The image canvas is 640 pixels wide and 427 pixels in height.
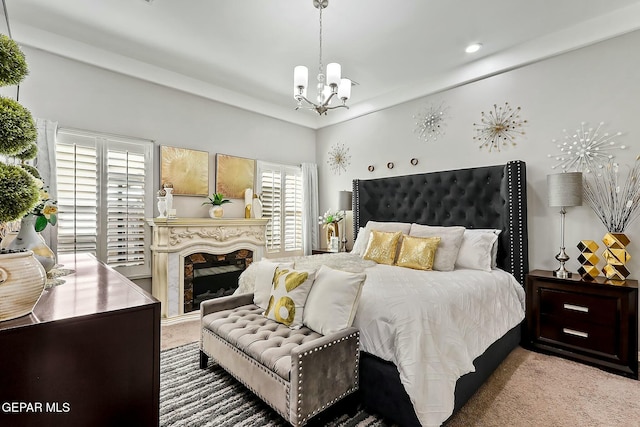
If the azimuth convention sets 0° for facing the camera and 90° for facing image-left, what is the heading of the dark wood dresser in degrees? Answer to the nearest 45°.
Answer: approximately 225°

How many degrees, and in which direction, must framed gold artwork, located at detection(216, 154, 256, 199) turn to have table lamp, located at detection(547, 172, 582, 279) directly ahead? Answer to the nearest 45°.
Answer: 0° — it already faces it

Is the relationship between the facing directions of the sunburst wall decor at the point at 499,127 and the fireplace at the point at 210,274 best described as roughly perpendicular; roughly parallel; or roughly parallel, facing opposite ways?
roughly perpendicular

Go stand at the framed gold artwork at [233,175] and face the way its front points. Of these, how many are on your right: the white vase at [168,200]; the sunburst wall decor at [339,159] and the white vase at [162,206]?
2

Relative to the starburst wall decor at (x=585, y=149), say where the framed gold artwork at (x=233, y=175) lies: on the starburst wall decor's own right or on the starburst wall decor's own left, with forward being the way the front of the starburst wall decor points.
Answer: on the starburst wall decor's own right

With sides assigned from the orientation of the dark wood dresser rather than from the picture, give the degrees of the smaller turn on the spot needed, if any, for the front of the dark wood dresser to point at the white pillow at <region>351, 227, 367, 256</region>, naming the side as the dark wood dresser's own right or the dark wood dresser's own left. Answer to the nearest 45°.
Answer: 0° — it already faces it

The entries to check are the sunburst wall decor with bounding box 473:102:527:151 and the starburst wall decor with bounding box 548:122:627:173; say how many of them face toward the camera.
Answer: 2

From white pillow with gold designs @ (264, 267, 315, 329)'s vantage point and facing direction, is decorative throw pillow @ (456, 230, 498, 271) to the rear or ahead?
to the rear

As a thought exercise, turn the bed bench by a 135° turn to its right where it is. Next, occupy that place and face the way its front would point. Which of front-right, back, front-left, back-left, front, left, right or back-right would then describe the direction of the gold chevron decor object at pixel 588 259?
right

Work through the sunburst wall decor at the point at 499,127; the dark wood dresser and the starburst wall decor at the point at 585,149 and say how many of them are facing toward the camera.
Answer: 2

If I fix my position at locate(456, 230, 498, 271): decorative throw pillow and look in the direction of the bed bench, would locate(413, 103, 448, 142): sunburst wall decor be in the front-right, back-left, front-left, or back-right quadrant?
back-right

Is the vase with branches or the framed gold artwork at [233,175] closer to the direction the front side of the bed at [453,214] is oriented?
the framed gold artwork
